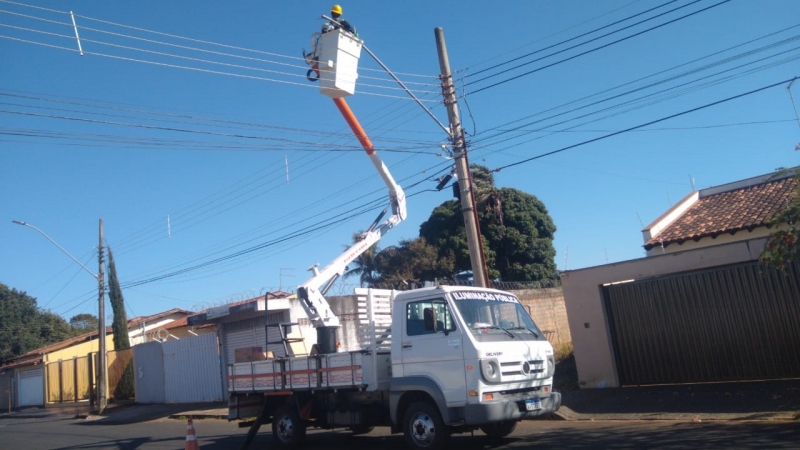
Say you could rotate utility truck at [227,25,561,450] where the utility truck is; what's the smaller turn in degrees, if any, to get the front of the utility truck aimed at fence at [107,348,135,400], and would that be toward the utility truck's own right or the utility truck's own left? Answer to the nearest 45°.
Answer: approximately 180°

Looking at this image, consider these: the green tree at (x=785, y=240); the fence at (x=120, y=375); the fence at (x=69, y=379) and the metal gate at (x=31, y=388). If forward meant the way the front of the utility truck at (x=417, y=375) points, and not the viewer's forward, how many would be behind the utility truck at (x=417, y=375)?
3

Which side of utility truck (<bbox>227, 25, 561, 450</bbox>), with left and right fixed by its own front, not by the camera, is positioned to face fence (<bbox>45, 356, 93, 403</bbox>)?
back

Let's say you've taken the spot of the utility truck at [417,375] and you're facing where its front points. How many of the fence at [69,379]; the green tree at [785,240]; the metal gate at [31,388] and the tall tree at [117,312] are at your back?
3

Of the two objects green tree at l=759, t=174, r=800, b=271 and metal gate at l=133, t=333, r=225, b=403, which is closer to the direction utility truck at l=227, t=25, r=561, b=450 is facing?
the green tree

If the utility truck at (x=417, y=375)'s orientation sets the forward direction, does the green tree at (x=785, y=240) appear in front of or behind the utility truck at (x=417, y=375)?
in front

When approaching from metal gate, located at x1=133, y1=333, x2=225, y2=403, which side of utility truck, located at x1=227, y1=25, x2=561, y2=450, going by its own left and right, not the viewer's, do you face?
back

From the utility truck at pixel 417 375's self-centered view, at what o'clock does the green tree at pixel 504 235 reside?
The green tree is roughly at 8 o'clock from the utility truck.

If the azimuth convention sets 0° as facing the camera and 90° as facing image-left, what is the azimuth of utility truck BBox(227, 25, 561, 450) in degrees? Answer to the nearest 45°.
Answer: approximately 315°
